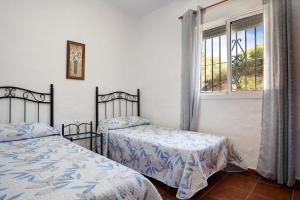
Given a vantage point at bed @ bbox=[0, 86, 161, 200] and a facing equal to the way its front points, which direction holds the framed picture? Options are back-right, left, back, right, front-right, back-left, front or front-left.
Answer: back-left

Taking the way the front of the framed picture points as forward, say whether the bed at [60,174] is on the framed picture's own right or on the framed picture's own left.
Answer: on the framed picture's own right

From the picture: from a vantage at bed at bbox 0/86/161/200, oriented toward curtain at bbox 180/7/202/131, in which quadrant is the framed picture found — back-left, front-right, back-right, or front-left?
front-left

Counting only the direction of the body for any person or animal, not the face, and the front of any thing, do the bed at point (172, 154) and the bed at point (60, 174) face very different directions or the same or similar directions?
same or similar directions

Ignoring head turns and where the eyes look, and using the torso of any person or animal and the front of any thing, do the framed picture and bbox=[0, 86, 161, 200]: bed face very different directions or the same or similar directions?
same or similar directions

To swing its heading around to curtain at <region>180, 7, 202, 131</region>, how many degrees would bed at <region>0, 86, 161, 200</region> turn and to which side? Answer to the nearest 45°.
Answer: approximately 90° to its left

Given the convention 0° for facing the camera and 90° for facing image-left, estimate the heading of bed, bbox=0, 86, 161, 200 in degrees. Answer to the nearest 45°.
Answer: approximately 315°

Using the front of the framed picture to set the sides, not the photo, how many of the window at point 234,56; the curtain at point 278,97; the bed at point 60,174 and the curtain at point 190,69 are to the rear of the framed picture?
0

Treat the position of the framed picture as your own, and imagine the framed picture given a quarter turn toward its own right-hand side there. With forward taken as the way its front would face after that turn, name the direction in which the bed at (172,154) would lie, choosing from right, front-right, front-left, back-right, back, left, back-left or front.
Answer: left

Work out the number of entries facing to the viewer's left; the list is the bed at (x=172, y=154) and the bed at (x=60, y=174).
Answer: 0

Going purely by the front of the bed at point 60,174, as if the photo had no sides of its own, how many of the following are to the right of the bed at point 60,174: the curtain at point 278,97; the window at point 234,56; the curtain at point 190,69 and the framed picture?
0

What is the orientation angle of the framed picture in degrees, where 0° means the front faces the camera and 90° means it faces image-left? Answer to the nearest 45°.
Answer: approximately 315°

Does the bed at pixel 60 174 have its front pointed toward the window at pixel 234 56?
no

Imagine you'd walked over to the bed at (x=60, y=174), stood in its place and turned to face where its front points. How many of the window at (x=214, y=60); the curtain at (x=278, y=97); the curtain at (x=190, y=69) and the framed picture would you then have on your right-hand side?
0

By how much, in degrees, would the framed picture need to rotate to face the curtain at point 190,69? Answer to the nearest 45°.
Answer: approximately 45° to its left

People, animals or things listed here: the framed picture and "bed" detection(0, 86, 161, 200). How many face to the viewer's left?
0
